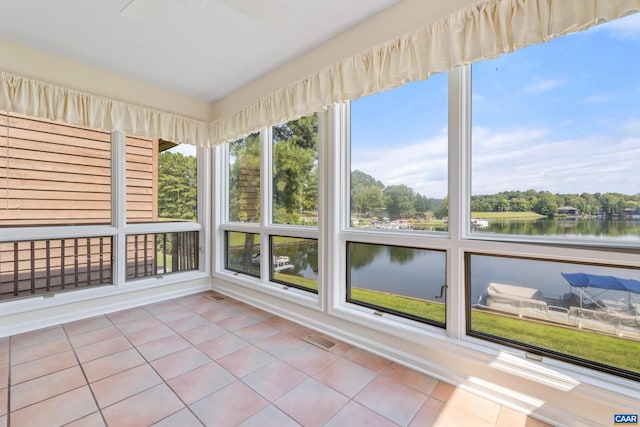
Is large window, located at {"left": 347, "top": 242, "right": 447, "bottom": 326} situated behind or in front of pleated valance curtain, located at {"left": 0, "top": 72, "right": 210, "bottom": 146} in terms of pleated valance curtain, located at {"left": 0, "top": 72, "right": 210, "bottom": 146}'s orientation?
in front

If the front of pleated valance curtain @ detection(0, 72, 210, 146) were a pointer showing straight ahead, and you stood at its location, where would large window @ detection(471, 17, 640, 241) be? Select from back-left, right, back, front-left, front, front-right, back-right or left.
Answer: front

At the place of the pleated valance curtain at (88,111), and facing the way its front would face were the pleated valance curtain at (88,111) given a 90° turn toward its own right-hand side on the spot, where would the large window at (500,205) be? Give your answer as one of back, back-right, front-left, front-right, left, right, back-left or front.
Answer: left

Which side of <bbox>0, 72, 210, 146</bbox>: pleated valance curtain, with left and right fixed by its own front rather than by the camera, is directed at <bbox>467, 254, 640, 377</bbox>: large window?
front

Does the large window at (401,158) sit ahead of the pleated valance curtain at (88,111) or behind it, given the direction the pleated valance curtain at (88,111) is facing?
ahead

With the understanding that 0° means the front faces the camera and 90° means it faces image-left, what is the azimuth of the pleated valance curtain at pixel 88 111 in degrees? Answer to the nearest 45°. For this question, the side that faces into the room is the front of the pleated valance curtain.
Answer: approximately 315°
